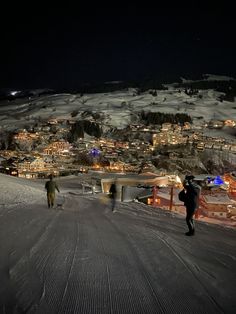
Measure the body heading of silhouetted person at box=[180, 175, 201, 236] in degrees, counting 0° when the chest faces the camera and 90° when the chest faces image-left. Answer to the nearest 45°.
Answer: approximately 90°

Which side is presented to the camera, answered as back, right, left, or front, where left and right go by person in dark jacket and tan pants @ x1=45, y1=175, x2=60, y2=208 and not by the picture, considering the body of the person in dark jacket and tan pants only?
back

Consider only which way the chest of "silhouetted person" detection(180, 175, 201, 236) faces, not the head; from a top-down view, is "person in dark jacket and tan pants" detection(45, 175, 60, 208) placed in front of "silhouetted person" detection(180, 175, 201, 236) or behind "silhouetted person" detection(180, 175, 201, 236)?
in front

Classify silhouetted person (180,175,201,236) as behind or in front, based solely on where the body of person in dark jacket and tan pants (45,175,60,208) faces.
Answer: behind

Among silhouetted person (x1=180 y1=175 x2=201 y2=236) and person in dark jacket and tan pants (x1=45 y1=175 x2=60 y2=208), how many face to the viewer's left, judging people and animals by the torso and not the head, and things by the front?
1
